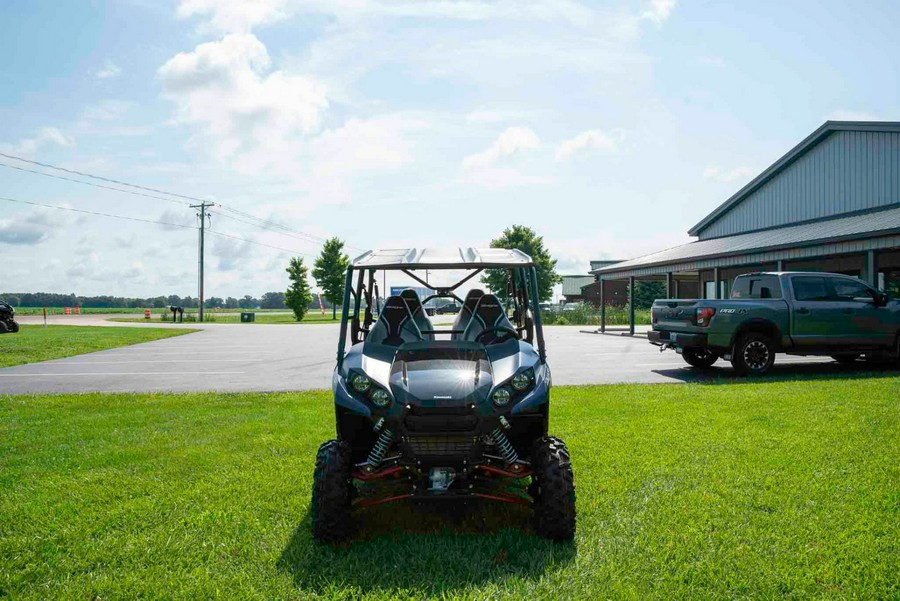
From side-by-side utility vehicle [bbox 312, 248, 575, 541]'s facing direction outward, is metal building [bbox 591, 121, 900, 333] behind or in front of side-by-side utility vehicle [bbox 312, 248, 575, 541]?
behind

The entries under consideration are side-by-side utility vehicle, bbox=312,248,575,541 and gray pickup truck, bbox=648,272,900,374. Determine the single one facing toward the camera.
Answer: the side-by-side utility vehicle

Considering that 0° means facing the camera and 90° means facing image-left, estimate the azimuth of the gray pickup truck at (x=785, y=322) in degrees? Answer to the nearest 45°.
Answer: approximately 225°

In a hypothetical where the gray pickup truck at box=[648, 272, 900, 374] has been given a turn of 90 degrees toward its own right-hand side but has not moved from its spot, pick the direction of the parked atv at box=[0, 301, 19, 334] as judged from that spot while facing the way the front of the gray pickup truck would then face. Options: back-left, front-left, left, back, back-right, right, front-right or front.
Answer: back-right

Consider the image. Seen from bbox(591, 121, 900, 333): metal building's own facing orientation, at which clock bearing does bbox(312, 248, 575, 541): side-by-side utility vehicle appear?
The side-by-side utility vehicle is roughly at 11 o'clock from the metal building.

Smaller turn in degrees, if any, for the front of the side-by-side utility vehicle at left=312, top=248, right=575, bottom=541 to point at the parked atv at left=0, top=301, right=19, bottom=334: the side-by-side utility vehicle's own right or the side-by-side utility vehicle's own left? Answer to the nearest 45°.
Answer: approximately 135° to the side-by-side utility vehicle's own right

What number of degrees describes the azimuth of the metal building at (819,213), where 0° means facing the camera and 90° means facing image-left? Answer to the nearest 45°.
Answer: approximately 45°

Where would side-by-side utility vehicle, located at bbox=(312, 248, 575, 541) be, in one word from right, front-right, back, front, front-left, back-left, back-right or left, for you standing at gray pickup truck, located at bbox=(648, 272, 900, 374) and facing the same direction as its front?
back-right

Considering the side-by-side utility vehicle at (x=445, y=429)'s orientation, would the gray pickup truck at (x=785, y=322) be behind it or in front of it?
behind

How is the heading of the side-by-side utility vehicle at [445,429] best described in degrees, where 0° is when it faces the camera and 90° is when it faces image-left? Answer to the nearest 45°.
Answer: approximately 0°

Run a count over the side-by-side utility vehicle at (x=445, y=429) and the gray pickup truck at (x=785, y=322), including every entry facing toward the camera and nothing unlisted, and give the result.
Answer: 1

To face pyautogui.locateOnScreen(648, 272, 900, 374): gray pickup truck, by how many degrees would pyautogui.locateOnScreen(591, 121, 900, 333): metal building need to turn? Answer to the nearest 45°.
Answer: approximately 45° to its left

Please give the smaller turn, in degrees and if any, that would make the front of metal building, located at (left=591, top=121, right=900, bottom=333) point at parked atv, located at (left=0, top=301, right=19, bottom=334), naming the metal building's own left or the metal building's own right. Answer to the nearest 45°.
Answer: approximately 45° to the metal building's own right
